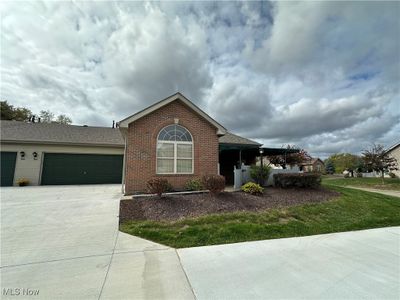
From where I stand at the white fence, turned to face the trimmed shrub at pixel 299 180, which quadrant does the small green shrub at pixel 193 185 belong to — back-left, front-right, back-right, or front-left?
back-right

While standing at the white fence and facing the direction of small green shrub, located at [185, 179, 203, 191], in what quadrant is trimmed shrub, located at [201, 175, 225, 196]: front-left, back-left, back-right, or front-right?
front-left

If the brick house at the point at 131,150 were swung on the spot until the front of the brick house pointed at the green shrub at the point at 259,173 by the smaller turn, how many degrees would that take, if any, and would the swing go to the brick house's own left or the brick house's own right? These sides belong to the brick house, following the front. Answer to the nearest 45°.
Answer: approximately 45° to the brick house's own left

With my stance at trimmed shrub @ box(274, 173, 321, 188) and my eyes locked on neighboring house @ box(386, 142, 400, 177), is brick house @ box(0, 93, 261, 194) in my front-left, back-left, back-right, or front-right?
back-left

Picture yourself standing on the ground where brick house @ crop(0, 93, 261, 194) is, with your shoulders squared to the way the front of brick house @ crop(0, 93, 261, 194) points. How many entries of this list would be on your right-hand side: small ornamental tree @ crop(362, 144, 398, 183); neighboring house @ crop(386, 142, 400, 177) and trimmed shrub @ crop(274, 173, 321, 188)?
0

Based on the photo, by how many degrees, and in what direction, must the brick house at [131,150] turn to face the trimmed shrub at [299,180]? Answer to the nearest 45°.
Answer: approximately 45° to its left

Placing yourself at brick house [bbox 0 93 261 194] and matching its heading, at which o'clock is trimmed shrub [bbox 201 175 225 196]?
The trimmed shrub is roughly at 11 o'clock from the brick house.

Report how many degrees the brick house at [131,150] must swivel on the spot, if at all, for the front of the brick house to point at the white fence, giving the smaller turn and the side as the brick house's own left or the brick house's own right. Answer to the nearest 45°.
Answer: approximately 45° to the brick house's own left

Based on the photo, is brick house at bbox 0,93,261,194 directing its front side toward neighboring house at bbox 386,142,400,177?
no

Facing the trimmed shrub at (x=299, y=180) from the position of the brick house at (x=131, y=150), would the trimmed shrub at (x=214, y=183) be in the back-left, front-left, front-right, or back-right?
front-right

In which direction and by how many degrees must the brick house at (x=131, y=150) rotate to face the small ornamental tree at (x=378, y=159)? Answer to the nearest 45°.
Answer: approximately 90° to its left

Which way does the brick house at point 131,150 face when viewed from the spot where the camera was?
facing the viewer
